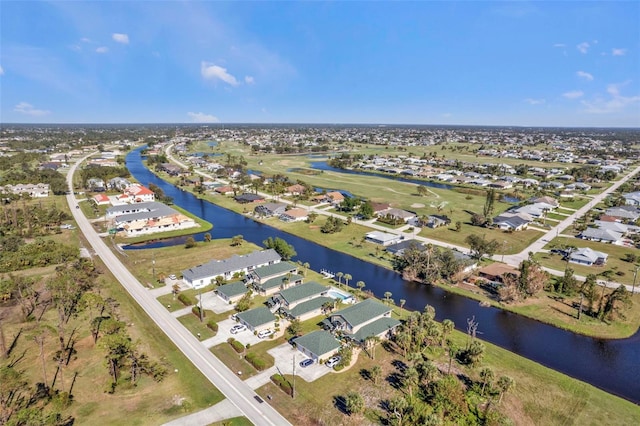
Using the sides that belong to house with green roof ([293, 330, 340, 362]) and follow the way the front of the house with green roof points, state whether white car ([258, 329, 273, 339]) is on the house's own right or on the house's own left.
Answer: on the house's own right

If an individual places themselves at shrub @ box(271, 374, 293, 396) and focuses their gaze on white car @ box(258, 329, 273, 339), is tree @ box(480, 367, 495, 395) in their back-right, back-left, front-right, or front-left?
back-right

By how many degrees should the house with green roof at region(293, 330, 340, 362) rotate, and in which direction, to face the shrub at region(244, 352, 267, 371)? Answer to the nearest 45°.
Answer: approximately 45° to its right

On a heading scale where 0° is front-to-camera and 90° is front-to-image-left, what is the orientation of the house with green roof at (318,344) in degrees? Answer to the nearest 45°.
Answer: approximately 45°

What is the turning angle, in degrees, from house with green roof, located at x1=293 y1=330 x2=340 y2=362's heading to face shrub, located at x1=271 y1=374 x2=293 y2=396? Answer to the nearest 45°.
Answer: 0° — it already faces it

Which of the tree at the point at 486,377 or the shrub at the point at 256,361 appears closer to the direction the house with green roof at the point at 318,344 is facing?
the shrub

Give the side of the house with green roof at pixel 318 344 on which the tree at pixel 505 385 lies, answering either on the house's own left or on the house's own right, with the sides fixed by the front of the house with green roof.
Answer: on the house's own left

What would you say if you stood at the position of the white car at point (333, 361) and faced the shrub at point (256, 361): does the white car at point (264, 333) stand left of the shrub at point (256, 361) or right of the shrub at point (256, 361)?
right

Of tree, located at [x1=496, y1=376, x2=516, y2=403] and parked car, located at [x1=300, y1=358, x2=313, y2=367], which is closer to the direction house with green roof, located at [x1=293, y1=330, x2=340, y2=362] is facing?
the parked car

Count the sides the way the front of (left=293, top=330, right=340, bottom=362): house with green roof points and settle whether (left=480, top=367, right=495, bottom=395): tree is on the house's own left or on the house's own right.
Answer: on the house's own left
